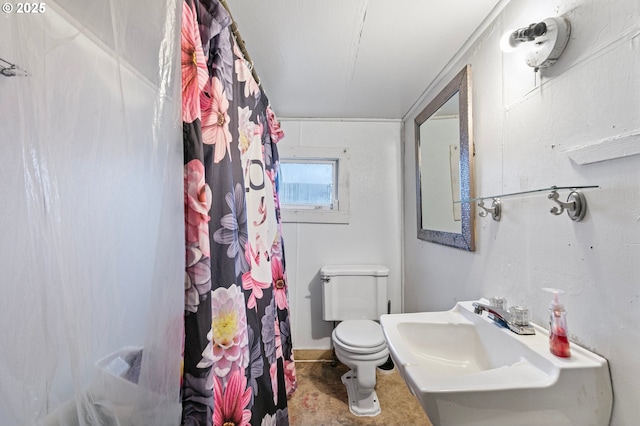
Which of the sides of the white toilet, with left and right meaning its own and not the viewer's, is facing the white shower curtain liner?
front

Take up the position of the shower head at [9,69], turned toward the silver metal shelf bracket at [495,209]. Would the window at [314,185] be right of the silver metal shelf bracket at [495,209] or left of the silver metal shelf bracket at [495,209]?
left

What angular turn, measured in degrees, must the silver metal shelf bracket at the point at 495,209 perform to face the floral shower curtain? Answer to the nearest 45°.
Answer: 0° — it already faces it

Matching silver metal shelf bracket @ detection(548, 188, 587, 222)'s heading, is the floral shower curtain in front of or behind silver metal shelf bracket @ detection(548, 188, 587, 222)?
in front

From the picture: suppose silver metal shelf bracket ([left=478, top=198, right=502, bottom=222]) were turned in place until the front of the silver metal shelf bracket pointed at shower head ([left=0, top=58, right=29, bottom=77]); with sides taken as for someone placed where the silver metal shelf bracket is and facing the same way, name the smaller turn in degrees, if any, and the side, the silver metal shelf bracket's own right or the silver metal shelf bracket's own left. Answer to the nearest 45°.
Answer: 0° — it already faces it

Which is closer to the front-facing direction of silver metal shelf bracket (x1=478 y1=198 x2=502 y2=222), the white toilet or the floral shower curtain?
the floral shower curtain

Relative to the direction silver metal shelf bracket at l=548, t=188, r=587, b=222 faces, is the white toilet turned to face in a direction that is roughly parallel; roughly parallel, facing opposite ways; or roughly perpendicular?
roughly perpendicular

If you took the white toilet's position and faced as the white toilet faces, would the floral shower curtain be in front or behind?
in front

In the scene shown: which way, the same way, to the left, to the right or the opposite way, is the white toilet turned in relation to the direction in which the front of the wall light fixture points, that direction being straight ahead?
to the left

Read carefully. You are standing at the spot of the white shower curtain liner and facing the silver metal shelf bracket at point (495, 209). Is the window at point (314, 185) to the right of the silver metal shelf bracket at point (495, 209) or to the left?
left

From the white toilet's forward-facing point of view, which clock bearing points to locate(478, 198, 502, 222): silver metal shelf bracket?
The silver metal shelf bracket is roughly at 11 o'clock from the white toilet.
